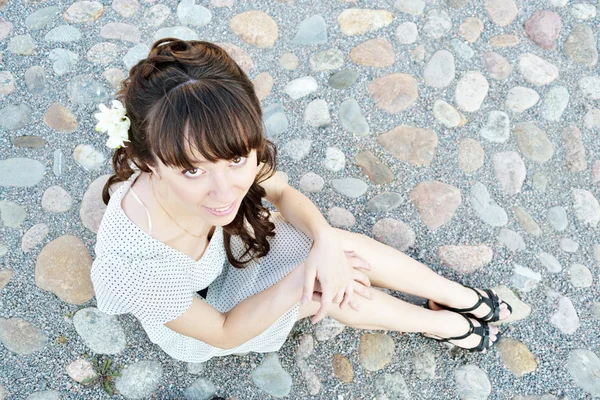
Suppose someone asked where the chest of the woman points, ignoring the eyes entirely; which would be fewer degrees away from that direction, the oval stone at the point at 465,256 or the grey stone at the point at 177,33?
the oval stone

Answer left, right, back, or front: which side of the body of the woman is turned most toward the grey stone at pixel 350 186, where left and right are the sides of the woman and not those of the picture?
left

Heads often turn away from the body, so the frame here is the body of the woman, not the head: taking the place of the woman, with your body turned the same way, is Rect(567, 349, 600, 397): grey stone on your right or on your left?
on your left

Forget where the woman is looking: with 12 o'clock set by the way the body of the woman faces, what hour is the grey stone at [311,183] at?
The grey stone is roughly at 8 o'clock from the woman.

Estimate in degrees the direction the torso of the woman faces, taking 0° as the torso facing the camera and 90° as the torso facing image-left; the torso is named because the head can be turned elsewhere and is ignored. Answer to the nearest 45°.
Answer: approximately 315°

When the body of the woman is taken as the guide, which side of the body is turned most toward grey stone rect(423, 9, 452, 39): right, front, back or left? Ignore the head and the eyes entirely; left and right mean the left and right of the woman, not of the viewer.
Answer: left

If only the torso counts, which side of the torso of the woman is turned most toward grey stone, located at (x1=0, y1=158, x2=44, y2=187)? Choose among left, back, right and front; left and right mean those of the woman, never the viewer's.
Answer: back

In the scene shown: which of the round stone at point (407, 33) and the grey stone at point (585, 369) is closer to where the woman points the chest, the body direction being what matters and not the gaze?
the grey stone

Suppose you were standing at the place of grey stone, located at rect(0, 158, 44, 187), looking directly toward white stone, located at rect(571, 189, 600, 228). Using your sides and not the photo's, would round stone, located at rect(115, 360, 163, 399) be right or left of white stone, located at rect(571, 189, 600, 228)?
right

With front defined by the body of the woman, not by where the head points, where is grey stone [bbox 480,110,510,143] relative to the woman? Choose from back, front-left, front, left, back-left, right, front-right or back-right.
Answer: left

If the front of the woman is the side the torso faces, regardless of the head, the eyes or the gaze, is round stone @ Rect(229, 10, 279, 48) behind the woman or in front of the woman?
behind
